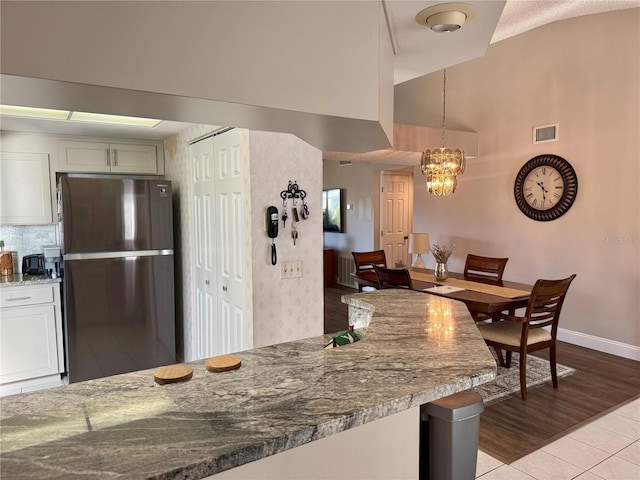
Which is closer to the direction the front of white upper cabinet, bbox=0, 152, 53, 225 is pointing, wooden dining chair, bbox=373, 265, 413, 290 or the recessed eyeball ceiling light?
the recessed eyeball ceiling light

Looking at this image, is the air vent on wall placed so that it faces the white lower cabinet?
yes

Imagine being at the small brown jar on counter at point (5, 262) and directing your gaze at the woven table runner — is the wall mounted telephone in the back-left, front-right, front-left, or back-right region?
front-right

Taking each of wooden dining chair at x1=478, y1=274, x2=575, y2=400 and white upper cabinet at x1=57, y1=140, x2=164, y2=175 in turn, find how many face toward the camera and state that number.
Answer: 1

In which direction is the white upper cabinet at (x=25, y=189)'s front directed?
toward the camera

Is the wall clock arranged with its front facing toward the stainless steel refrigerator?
yes

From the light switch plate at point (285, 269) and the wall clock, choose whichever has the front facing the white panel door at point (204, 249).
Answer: the wall clock

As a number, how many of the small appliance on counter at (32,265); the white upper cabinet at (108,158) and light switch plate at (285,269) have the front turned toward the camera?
3

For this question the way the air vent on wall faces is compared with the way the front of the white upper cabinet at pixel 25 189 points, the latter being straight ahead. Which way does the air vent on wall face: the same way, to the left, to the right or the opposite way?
to the right

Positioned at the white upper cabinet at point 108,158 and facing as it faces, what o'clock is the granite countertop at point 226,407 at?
The granite countertop is roughly at 12 o'clock from the white upper cabinet.

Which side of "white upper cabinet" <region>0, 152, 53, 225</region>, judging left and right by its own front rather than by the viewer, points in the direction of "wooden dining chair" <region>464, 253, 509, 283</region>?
left

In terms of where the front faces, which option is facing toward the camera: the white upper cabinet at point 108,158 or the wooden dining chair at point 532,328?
the white upper cabinet

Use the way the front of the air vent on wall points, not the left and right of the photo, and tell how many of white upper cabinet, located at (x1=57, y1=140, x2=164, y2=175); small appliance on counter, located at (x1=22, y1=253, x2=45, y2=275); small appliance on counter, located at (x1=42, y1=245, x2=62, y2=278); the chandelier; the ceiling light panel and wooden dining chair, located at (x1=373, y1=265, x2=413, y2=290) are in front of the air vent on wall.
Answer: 6

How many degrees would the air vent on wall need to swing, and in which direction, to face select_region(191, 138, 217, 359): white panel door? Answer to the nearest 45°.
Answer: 0° — it already faces it

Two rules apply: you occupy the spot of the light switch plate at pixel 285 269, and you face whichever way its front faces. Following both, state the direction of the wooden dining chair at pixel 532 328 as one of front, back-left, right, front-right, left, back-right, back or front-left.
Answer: left

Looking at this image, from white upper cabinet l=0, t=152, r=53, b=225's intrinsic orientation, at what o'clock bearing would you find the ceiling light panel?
The ceiling light panel is roughly at 12 o'clock from the white upper cabinet.

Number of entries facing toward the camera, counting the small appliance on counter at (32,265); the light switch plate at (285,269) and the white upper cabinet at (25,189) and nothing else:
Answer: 3

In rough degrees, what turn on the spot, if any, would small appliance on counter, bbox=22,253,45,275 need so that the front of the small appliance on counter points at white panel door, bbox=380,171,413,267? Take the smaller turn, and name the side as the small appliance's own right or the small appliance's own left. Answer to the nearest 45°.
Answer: approximately 90° to the small appliance's own left

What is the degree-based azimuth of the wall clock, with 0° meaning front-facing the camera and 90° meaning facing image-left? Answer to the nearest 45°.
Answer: approximately 45°

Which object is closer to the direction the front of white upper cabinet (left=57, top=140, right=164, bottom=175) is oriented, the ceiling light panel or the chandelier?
the ceiling light panel
